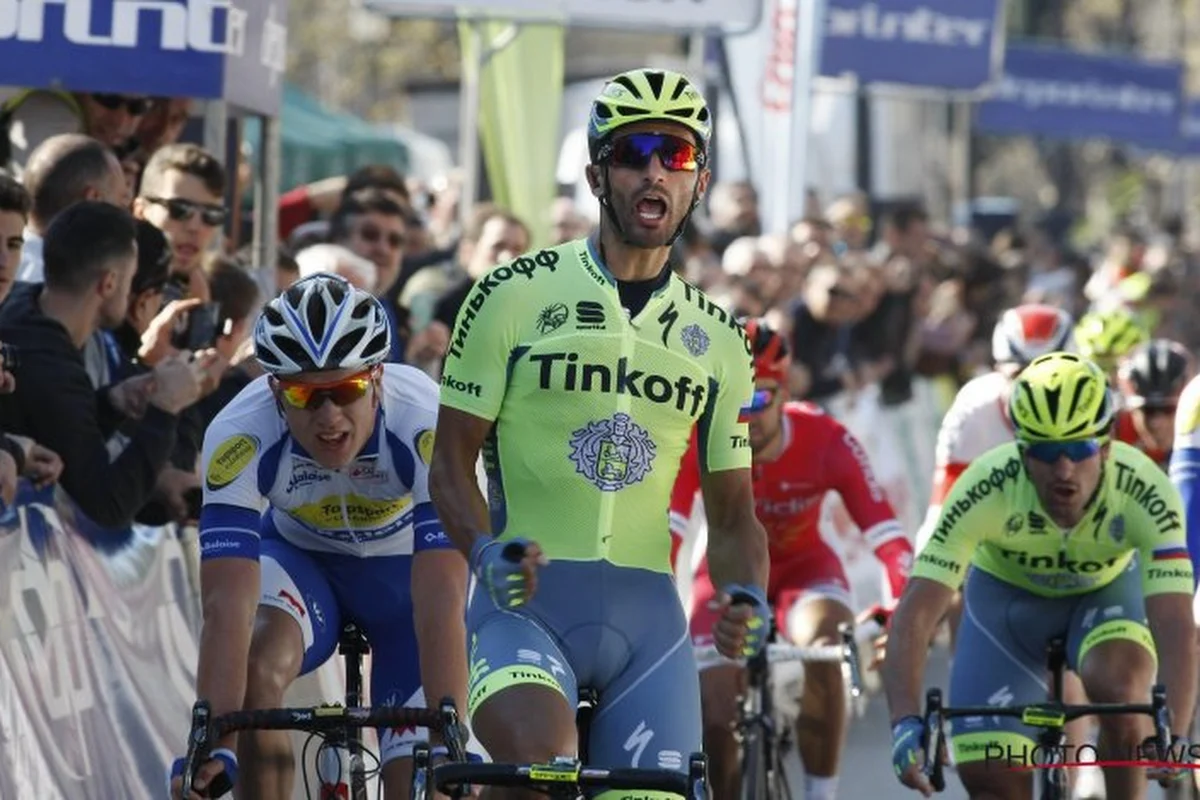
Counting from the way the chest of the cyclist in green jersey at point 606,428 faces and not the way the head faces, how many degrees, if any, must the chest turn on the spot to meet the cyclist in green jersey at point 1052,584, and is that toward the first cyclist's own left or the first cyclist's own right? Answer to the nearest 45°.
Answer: approximately 135° to the first cyclist's own left

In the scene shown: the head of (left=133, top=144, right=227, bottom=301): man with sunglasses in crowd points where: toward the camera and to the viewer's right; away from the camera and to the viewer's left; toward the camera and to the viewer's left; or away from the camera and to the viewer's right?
toward the camera and to the viewer's right

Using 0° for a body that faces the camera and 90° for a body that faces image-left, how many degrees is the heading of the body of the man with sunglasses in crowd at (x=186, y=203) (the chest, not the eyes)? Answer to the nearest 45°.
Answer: approximately 315°

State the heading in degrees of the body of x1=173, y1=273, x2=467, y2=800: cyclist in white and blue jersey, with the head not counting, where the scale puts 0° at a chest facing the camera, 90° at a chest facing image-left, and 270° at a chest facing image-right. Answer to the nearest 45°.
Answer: approximately 0°

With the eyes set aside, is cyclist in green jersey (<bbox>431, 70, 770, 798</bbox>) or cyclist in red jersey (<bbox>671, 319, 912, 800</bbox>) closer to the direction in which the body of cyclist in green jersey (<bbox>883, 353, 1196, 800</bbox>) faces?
the cyclist in green jersey
